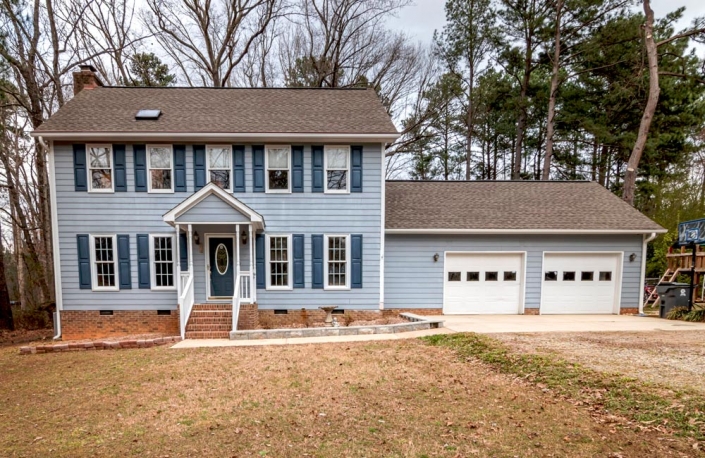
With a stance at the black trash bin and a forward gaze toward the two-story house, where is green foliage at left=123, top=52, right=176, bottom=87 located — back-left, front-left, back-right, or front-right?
front-right

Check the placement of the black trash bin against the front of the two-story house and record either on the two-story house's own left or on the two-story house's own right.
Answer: on the two-story house's own left

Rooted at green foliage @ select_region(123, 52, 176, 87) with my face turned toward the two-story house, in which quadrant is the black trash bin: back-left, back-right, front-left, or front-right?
front-left

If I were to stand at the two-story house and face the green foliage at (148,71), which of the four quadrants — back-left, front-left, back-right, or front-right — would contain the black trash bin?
back-right

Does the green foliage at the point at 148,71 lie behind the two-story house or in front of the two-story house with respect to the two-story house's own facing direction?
behind

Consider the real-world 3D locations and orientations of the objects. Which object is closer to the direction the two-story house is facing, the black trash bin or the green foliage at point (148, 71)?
the black trash bin

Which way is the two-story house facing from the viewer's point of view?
toward the camera

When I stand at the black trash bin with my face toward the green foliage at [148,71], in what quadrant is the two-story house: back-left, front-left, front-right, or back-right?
front-left
